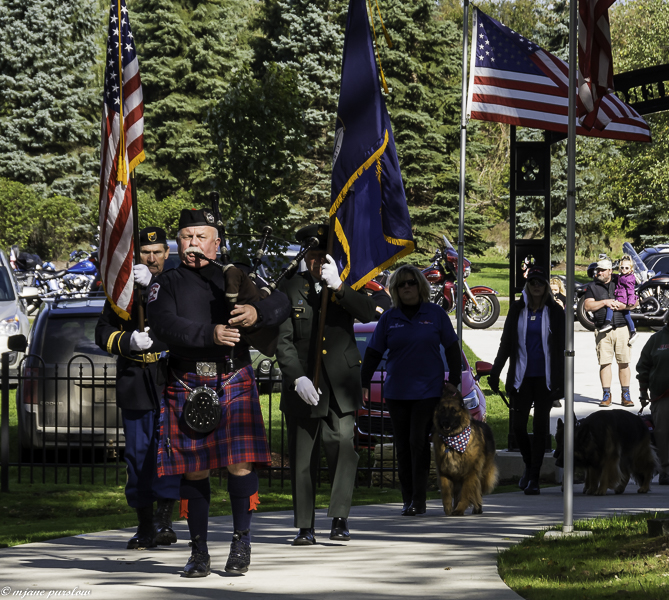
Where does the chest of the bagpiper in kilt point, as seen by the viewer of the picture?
toward the camera

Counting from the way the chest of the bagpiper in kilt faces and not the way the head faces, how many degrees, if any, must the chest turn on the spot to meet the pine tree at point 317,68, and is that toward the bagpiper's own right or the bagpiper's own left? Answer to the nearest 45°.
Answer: approximately 180°

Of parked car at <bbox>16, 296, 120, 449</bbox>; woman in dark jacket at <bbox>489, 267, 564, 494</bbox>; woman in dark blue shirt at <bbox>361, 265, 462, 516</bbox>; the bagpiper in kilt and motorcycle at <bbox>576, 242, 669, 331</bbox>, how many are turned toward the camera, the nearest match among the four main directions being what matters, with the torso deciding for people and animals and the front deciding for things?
3

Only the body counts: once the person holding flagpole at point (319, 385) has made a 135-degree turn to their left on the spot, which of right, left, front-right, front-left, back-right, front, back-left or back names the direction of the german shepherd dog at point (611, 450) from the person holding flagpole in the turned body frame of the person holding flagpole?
front

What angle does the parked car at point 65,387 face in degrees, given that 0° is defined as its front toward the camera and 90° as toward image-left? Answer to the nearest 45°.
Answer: approximately 180°

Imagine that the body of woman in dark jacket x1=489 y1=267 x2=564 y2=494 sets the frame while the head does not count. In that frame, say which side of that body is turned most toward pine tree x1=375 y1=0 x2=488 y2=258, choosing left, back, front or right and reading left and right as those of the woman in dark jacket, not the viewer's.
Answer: back

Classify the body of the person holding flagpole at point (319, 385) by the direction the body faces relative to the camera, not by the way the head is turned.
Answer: toward the camera

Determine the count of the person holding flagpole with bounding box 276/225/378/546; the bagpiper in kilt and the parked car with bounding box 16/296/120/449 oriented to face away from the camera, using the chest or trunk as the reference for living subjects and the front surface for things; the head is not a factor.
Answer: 1

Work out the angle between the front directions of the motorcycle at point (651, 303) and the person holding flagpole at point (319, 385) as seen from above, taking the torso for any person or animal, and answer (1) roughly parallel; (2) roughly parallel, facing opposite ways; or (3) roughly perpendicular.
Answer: roughly perpendicular

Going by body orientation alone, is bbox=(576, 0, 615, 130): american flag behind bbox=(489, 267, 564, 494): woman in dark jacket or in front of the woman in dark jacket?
in front

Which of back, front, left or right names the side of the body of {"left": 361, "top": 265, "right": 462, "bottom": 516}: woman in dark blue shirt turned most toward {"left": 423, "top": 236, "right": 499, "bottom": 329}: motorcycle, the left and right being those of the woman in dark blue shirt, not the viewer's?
back

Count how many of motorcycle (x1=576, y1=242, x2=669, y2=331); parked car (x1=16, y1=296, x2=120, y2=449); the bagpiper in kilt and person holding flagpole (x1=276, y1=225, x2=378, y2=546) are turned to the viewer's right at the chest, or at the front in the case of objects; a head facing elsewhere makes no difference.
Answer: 1

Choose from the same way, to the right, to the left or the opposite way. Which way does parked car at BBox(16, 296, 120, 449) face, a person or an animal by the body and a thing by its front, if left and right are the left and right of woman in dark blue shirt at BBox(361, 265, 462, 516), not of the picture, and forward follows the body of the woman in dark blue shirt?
the opposite way

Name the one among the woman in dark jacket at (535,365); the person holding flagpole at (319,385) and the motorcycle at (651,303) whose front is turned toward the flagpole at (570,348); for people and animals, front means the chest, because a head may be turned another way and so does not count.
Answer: the woman in dark jacket

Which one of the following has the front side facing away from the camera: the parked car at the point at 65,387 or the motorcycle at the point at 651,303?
the parked car
